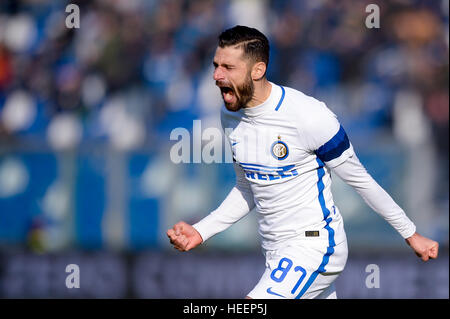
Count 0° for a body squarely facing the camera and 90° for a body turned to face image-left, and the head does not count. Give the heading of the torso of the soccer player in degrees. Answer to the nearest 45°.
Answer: approximately 45°
